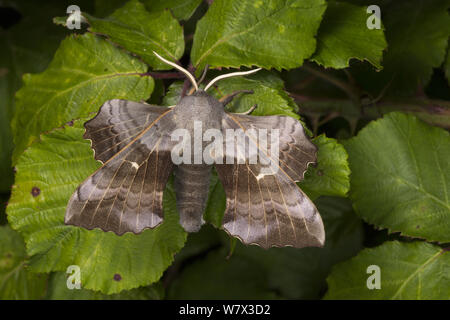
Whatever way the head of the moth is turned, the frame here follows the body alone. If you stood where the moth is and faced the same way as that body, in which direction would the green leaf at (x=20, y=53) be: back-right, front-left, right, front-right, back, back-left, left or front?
front-left

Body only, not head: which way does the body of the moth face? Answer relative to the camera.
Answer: away from the camera
